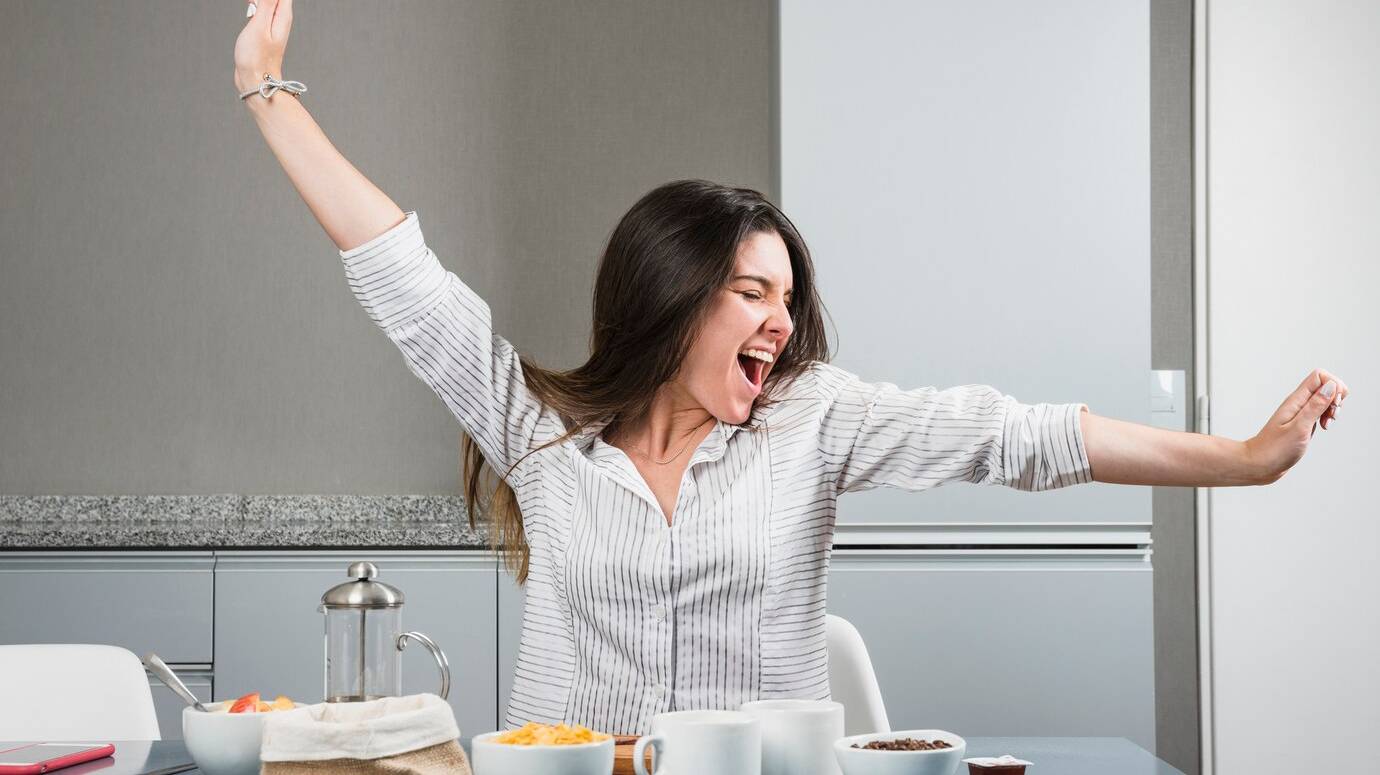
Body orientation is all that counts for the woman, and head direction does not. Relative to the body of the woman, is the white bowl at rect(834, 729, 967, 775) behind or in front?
in front

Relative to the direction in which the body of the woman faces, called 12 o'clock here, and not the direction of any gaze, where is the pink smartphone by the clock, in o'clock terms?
The pink smartphone is roughly at 2 o'clock from the woman.

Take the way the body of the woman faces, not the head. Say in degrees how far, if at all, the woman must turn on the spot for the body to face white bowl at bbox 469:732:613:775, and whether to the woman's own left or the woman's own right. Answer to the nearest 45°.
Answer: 0° — they already face it

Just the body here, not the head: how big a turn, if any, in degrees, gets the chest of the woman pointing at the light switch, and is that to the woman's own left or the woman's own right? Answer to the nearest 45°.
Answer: approximately 135° to the woman's own left

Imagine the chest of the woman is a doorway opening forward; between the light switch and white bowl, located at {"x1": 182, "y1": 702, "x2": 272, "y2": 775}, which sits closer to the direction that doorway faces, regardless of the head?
the white bowl

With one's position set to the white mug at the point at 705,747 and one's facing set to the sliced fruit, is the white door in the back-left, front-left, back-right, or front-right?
back-right

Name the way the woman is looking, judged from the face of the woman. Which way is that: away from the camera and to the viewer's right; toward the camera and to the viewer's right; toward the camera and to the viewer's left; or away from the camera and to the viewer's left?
toward the camera and to the viewer's right

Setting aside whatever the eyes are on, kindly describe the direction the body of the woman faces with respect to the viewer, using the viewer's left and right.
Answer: facing the viewer
